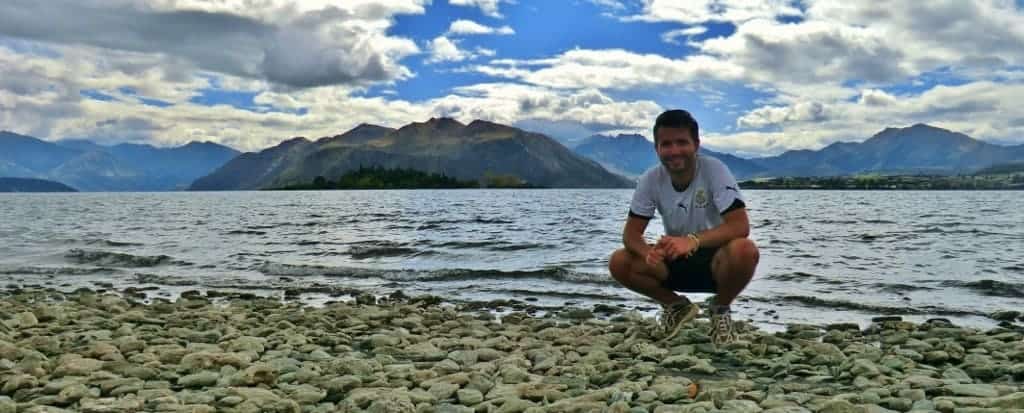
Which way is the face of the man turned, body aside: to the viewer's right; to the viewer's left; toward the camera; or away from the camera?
toward the camera

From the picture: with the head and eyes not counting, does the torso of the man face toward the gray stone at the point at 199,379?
no

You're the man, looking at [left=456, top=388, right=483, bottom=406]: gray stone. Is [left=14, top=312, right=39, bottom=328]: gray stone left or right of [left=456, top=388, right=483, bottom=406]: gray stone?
right

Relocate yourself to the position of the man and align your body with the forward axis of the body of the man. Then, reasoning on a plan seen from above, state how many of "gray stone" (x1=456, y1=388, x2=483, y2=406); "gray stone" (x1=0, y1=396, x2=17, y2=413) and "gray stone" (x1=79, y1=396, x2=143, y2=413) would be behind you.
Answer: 0

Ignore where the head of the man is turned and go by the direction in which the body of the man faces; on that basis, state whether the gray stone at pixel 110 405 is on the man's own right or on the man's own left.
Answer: on the man's own right

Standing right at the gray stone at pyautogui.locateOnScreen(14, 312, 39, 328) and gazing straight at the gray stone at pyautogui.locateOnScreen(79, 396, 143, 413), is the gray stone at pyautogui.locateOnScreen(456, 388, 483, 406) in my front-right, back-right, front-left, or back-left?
front-left

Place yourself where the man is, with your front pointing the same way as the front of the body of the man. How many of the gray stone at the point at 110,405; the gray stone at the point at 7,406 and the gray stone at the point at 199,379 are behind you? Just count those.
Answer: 0

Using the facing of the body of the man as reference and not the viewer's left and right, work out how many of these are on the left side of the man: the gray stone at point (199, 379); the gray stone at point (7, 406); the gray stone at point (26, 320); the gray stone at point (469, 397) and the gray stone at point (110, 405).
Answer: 0

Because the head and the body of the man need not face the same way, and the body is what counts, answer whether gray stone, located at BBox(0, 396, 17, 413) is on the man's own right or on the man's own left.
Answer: on the man's own right

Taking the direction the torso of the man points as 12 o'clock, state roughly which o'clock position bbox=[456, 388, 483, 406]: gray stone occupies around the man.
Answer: The gray stone is roughly at 1 o'clock from the man.

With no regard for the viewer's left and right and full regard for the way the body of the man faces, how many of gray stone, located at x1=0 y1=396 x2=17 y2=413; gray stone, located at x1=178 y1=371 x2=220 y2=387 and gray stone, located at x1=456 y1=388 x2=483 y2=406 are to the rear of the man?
0

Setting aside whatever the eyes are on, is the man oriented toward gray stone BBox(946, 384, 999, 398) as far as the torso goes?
no

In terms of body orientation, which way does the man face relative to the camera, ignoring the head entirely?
toward the camera

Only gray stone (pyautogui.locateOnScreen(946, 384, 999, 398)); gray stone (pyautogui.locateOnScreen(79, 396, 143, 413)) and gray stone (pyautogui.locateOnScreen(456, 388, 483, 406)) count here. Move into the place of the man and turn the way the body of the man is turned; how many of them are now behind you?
0

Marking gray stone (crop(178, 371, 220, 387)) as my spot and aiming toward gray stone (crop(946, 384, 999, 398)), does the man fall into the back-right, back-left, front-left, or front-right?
front-left

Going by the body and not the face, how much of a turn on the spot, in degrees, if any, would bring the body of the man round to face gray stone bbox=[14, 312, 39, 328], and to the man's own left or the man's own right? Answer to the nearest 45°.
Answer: approximately 90° to the man's own right
